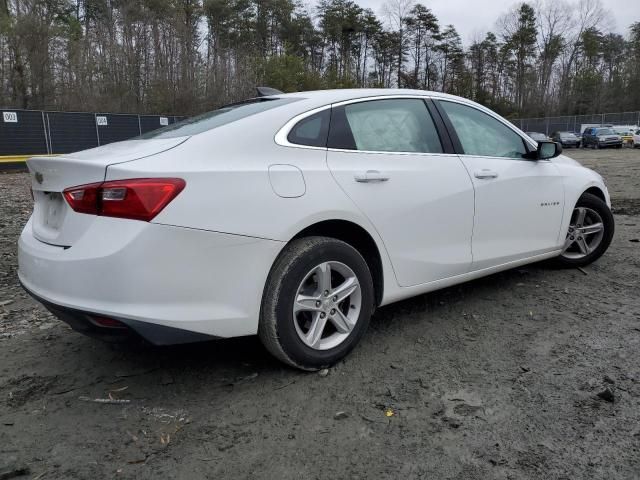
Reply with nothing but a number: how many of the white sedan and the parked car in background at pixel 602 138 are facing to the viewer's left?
0

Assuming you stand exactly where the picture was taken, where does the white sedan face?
facing away from the viewer and to the right of the viewer

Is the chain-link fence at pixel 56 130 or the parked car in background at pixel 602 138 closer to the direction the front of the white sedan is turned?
the parked car in background

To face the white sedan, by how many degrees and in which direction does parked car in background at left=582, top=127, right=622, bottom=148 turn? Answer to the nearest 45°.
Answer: approximately 45° to its right

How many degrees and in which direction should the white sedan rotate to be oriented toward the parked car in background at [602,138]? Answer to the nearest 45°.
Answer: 0° — it already faces it

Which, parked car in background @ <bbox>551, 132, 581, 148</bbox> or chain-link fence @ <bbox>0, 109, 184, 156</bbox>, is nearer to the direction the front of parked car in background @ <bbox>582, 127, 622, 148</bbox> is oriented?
the chain-link fence

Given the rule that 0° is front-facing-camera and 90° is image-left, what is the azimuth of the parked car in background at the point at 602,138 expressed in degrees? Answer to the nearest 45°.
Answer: approximately 315°

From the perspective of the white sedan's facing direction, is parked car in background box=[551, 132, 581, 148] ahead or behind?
ahead

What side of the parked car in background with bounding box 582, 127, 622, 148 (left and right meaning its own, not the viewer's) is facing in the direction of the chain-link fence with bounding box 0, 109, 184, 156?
right

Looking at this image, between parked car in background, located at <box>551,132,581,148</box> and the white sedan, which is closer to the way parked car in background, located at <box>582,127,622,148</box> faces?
the white sedan
